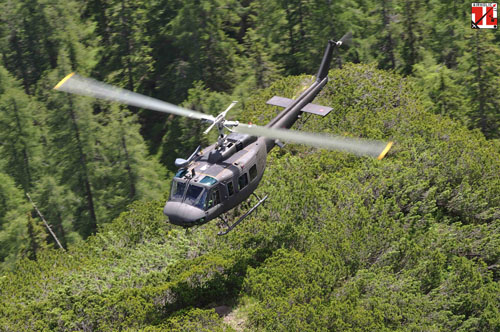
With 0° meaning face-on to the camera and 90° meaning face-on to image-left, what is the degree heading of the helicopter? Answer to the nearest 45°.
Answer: approximately 45°

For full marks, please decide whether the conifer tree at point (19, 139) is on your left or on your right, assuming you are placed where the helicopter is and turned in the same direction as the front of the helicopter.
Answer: on your right

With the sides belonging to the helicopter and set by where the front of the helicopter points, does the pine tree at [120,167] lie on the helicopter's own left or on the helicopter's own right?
on the helicopter's own right

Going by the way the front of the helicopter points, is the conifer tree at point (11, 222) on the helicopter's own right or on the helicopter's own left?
on the helicopter's own right
